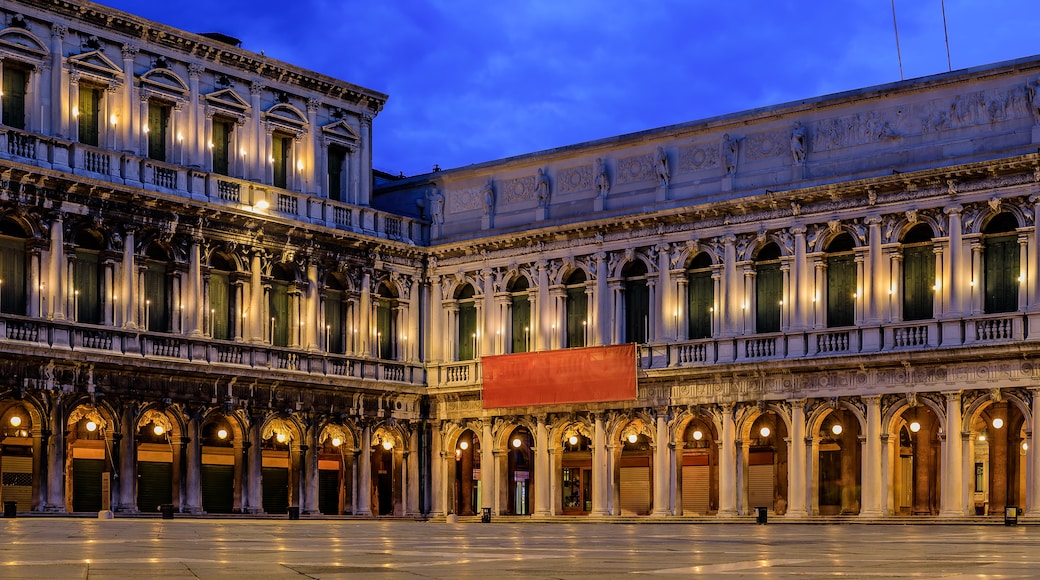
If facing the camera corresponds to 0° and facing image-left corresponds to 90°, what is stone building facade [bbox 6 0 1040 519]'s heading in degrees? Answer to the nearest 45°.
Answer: approximately 0°
